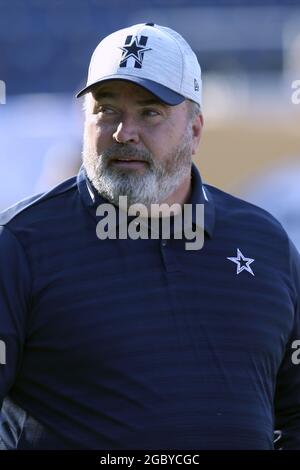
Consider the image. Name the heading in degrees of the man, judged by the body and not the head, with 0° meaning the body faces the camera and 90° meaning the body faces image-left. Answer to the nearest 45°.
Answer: approximately 0°
